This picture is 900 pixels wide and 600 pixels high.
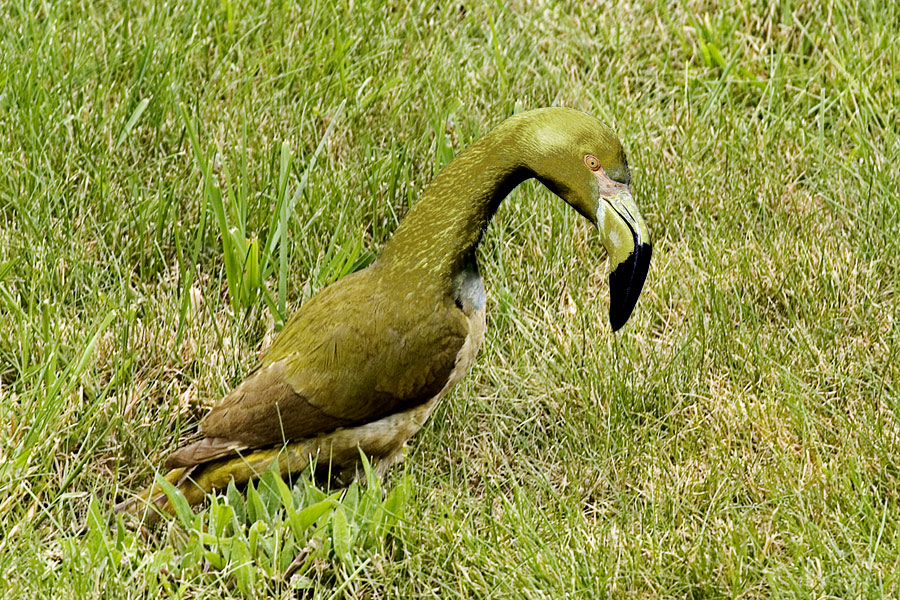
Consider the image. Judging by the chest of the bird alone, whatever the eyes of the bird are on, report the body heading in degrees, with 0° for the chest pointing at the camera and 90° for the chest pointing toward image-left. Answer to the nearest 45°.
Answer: approximately 270°
